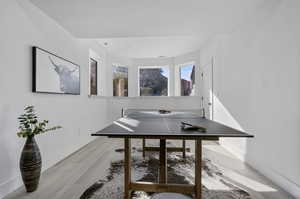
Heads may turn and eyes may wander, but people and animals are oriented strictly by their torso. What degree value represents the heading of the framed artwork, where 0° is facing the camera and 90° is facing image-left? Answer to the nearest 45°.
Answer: approximately 315°

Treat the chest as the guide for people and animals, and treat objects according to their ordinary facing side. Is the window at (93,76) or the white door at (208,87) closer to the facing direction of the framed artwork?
the white door

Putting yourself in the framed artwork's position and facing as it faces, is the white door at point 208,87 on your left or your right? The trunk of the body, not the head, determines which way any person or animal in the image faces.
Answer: on your left

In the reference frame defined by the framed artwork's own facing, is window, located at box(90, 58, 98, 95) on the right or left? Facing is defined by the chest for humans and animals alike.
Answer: on its left

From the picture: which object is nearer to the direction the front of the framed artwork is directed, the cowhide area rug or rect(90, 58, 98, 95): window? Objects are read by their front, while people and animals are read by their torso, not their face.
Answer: the cowhide area rug

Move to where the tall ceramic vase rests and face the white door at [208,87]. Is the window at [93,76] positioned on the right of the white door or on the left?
left

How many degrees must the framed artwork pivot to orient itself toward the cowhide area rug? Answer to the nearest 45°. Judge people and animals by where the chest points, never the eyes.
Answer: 0° — it already faces it
